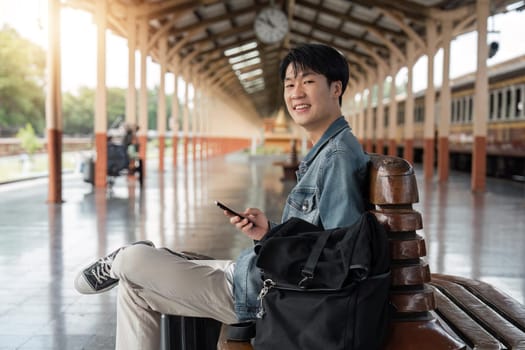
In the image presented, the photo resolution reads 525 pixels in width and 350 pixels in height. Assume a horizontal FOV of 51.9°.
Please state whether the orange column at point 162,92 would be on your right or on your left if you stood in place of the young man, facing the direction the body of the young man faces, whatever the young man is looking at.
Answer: on your right

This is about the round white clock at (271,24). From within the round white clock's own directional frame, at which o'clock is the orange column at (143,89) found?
The orange column is roughly at 3 o'clock from the round white clock.

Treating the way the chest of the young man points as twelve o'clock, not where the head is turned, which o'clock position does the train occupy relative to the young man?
The train is roughly at 4 o'clock from the young man.

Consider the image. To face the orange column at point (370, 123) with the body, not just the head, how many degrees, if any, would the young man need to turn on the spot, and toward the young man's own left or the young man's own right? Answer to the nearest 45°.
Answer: approximately 90° to the young man's own right

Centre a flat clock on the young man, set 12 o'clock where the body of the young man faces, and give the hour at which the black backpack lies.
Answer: The black backpack is roughly at 8 o'clock from the young man.

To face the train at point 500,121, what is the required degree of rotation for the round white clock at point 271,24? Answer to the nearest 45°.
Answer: approximately 90° to its left

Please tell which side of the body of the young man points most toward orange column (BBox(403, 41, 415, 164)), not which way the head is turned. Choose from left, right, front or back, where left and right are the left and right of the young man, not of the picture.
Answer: right

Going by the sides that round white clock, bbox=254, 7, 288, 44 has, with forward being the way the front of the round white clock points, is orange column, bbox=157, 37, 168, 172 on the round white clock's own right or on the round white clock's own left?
on the round white clock's own right

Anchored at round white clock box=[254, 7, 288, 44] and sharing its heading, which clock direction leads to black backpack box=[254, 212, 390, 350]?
The black backpack is roughly at 12 o'clock from the round white clock.

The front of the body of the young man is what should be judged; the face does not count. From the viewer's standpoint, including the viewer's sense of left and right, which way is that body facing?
facing to the left of the viewer
